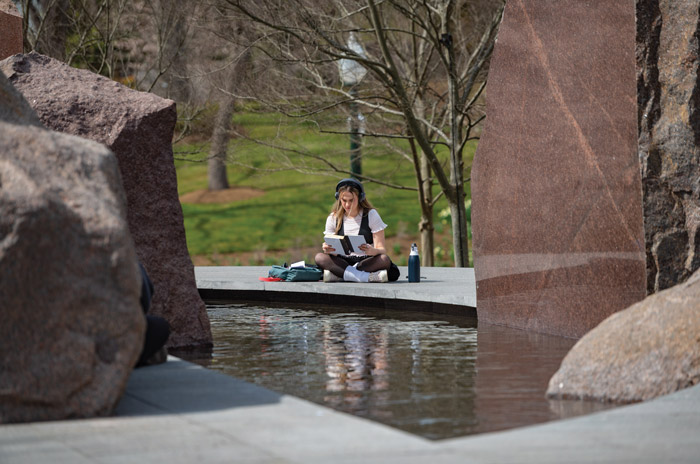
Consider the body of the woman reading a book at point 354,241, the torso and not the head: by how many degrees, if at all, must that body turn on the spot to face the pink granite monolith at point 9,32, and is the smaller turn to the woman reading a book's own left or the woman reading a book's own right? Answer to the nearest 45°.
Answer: approximately 45° to the woman reading a book's own right

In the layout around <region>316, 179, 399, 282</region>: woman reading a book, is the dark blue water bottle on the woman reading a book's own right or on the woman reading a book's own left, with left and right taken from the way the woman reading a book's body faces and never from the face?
on the woman reading a book's own left

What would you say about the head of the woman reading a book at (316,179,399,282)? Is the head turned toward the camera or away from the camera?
toward the camera

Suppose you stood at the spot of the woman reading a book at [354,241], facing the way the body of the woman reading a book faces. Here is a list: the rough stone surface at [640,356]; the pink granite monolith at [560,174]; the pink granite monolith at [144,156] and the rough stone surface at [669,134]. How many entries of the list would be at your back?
0

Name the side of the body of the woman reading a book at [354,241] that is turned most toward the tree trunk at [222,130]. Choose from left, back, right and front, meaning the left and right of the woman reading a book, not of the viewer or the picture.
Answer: back

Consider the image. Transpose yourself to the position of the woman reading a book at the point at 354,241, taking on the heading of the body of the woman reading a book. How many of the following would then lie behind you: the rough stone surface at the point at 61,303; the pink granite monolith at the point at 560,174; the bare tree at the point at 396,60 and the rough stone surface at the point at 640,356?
1

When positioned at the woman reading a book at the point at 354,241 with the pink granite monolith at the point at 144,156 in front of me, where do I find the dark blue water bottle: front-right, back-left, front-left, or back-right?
back-left

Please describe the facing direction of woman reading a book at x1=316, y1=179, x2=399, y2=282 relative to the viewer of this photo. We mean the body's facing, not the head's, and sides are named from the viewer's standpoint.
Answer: facing the viewer

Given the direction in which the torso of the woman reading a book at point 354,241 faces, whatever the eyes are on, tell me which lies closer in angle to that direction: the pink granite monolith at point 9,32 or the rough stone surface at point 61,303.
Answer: the rough stone surface

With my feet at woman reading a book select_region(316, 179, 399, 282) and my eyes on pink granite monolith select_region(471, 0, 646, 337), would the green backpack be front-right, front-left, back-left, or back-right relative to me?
back-right

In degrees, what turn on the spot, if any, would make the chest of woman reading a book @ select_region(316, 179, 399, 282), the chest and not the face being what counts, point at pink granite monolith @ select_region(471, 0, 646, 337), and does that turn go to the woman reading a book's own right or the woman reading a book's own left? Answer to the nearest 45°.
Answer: approximately 45° to the woman reading a book's own left

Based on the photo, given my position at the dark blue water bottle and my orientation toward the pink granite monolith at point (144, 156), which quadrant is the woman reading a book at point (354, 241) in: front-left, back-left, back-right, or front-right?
front-right

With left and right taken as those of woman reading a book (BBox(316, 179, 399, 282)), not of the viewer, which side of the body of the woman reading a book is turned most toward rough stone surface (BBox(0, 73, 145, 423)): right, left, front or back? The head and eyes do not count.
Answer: front

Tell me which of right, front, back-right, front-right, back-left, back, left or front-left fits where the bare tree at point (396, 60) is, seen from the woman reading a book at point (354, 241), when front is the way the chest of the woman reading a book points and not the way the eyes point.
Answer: back

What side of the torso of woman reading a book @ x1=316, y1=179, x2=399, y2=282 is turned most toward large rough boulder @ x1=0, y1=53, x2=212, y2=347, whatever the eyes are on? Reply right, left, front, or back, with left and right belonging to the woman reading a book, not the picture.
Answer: front

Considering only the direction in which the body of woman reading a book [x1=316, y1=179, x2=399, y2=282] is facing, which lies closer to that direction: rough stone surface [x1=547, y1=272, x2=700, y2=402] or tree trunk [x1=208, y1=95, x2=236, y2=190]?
the rough stone surface

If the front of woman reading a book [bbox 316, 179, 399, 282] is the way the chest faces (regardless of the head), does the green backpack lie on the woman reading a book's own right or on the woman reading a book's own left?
on the woman reading a book's own right

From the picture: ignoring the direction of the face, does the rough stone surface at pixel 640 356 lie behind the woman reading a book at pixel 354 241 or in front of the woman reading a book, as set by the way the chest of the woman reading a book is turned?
in front
